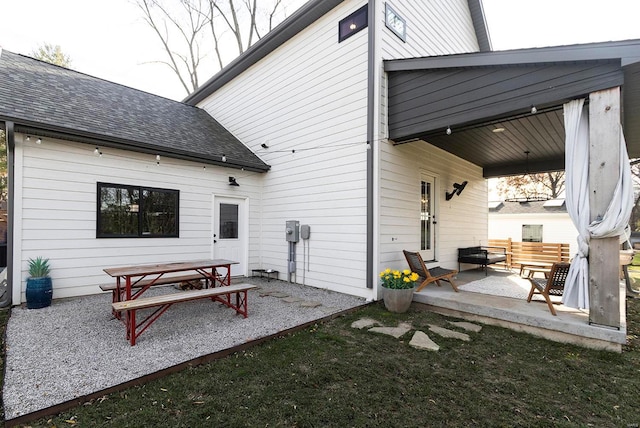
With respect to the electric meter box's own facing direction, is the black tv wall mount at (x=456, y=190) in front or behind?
behind

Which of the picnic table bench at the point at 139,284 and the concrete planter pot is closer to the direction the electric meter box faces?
the picnic table bench

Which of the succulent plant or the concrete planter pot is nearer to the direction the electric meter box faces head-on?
the succulent plant

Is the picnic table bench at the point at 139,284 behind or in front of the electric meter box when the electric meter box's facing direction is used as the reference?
in front

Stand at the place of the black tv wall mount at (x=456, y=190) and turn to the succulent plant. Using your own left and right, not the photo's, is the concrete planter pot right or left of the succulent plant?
left

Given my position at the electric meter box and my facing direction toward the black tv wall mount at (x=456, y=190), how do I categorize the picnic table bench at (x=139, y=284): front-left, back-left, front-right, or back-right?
back-right

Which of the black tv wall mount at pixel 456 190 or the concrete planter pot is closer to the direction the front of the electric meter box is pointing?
the concrete planter pot

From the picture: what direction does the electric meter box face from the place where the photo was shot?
facing the viewer and to the left of the viewer

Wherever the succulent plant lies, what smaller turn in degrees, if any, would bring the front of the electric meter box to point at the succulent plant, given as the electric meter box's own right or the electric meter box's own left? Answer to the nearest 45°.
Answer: approximately 45° to the electric meter box's own right

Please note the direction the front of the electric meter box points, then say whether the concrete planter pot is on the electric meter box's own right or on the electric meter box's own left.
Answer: on the electric meter box's own left

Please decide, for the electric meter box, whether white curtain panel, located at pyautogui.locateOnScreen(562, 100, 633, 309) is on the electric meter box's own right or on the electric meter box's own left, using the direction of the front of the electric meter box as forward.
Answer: on the electric meter box's own left
